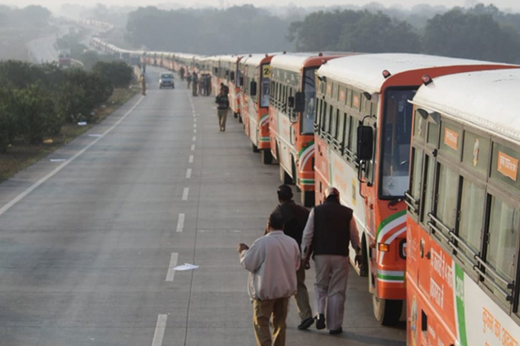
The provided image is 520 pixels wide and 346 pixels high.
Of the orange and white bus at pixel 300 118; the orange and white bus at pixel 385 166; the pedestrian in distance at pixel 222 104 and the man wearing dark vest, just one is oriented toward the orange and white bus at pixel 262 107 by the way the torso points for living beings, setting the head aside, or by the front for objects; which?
the man wearing dark vest

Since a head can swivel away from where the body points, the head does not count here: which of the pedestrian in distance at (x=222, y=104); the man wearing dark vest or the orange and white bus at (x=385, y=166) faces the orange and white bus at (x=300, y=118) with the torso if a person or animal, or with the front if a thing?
the man wearing dark vest

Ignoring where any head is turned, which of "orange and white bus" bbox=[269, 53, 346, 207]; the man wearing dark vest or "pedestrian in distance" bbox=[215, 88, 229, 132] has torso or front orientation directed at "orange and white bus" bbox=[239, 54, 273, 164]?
the man wearing dark vest

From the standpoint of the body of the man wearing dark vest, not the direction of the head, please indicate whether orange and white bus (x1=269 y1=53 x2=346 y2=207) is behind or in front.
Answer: in front

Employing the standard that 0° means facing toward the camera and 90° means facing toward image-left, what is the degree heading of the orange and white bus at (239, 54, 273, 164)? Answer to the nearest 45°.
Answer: approximately 315°

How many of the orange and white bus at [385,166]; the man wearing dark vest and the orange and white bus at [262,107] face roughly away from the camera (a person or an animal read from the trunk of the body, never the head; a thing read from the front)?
1

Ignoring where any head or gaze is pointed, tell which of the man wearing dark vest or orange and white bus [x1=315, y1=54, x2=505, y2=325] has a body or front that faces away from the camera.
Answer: the man wearing dark vest

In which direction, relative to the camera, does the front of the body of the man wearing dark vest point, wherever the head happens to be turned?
away from the camera

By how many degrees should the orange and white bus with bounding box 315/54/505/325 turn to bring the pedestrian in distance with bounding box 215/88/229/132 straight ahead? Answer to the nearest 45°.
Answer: approximately 135° to its left

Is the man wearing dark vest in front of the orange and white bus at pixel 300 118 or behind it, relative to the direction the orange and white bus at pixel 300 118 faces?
in front

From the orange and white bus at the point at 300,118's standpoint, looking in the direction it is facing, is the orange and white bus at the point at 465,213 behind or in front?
in front

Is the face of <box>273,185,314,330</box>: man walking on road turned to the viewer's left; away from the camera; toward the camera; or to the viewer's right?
away from the camera
